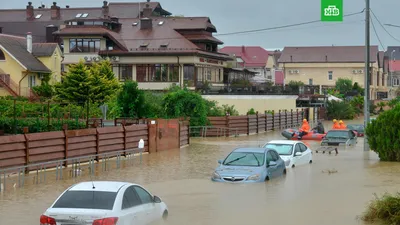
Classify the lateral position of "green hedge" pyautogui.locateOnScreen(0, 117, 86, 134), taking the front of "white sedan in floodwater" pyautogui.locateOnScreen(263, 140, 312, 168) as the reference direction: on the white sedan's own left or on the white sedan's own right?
on the white sedan's own right

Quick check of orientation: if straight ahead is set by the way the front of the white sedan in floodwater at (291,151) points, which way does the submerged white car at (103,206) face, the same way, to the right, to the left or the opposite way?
the opposite way

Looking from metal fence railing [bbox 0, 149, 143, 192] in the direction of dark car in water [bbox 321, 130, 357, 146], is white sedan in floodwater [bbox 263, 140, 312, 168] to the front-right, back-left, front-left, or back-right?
front-right

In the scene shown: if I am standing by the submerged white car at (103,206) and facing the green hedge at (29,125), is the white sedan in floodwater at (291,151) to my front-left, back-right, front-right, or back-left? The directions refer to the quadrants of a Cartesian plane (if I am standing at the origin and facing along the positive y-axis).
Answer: front-right

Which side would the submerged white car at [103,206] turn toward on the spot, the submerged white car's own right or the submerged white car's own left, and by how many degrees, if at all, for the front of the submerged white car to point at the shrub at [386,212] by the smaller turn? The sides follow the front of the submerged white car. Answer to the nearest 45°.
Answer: approximately 45° to the submerged white car's own right

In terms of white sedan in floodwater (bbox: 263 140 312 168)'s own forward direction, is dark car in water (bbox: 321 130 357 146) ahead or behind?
behind

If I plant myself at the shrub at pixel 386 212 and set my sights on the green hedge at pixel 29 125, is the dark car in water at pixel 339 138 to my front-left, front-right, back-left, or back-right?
front-right

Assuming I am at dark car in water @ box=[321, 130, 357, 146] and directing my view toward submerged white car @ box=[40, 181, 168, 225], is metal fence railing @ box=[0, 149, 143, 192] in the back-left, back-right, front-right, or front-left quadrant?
front-right

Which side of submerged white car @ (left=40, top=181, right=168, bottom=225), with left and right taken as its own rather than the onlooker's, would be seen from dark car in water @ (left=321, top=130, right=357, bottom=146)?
front

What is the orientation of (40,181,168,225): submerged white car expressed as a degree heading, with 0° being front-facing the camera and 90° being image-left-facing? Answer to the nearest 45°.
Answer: approximately 225°

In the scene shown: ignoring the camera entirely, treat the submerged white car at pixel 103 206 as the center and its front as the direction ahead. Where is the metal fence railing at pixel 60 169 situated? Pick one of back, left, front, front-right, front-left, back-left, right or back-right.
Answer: front-left

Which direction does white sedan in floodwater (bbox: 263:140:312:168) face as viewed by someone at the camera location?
facing the viewer and to the left of the viewer
